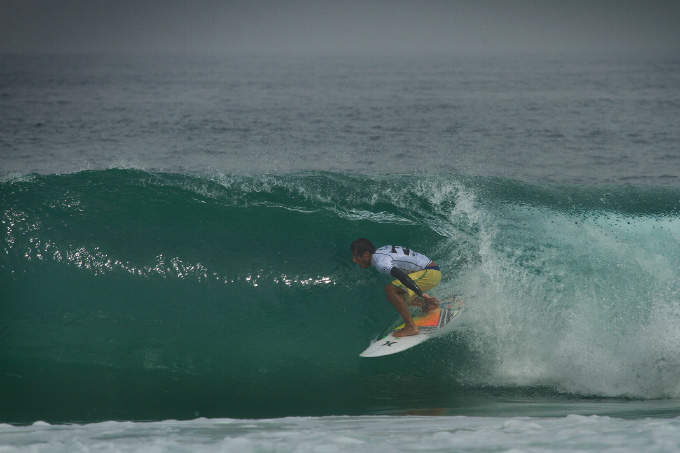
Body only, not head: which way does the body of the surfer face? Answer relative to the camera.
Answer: to the viewer's left
